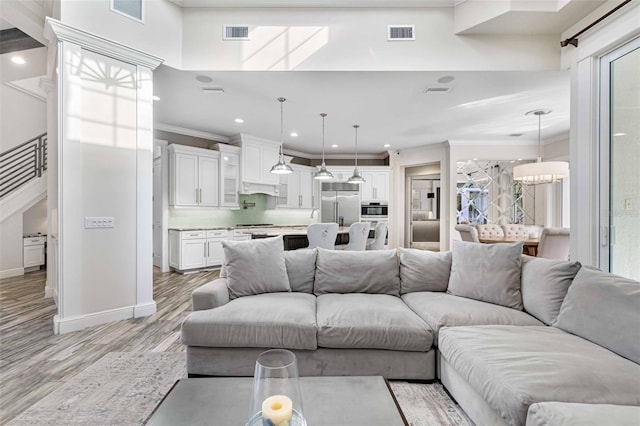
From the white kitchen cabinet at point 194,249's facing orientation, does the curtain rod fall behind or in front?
in front

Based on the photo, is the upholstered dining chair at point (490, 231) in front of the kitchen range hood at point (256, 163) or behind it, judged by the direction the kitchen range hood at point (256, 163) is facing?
in front

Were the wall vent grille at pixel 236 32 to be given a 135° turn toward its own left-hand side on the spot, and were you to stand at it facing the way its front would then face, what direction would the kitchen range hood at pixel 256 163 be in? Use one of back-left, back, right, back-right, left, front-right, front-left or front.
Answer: front-left

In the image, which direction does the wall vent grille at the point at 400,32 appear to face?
toward the camera

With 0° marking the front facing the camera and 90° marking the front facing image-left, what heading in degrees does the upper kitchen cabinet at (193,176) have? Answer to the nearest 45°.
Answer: approximately 315°

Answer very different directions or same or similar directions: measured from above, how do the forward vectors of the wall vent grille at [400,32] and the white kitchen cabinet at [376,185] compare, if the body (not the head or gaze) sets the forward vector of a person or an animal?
same or similar directions

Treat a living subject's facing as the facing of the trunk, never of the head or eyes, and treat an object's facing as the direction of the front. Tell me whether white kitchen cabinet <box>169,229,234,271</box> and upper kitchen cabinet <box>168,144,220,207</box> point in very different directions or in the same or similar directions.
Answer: same or similar directions

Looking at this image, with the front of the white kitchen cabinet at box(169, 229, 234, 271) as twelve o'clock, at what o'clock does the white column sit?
The white column is roughly at 2 o'clock from the white kitchen cabinet.

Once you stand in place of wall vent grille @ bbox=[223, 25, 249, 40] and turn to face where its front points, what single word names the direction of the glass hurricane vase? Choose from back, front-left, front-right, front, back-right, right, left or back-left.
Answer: front

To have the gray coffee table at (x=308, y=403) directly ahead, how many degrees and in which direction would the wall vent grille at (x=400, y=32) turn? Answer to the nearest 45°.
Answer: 0° — it already faces it

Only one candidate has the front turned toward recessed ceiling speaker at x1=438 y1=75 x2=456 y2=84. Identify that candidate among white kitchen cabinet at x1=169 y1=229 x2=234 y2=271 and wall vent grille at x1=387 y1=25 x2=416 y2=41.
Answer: the white kitchen cabinet

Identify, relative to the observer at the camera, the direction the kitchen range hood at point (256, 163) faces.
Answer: facing the viewer and to the right of the viewer

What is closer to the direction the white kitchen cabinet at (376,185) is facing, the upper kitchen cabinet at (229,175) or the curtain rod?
the curtain rod
